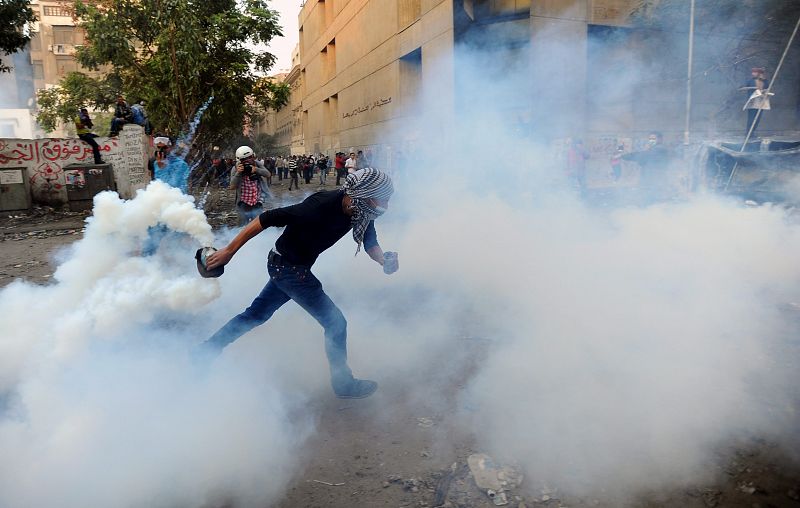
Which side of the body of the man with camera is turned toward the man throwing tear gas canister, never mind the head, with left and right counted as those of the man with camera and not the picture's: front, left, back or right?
front

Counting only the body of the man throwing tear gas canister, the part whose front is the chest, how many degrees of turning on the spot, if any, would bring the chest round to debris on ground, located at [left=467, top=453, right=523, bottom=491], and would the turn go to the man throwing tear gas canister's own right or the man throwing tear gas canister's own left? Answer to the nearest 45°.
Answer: approximately 45° to the man throwing tear gas canister's own right

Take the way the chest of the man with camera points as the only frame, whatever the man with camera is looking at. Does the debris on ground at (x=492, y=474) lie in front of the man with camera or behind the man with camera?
in front

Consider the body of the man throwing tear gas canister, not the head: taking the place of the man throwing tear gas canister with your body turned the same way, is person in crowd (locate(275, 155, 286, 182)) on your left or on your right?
on your left

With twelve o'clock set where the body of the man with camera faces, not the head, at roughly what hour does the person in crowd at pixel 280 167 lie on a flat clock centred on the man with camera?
The person in crowd is roughly at 6 o'clock from the man with camera.

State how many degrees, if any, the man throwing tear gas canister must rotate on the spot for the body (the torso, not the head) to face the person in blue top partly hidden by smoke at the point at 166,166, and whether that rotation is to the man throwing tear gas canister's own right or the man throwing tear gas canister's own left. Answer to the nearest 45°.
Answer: approximately 90° to the man throwing tear gas canister's own left

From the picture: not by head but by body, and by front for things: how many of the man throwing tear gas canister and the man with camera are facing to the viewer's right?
1

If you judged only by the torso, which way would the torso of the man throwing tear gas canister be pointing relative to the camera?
to the viewer's right

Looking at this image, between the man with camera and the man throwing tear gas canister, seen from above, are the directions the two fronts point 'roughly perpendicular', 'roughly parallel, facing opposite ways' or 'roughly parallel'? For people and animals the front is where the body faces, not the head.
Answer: roughly perpendicular

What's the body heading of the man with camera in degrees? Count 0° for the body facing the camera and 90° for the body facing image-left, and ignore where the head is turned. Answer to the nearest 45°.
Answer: approximately 0°

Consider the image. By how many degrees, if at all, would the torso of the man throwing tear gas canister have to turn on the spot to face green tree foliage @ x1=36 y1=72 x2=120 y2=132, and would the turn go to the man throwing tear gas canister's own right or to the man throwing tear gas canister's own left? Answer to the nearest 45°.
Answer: approximately 90° to the man throwing tear gas canister's own left

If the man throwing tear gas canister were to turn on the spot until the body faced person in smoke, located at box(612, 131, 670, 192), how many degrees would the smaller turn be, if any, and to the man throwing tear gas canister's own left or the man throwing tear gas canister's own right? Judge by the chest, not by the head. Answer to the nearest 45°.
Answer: approximately 45° to the man throwing tear gas canister's own left
